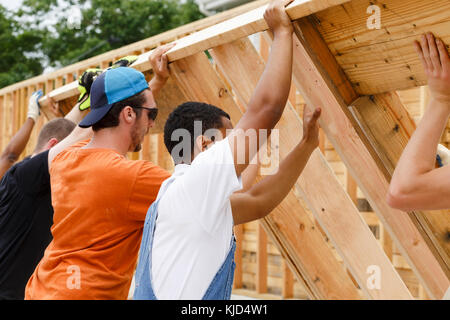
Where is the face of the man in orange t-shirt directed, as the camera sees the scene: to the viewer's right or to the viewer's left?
to the viewer's right

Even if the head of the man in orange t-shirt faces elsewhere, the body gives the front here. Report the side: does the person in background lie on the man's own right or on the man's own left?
on the man's own left

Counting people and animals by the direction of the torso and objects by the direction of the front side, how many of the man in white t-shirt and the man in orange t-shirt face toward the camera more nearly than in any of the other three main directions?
0

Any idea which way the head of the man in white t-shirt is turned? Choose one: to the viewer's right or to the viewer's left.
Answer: to the viewer's right

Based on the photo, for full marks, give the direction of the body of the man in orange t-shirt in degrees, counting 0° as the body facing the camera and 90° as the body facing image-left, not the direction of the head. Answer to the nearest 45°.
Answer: approximately 225°

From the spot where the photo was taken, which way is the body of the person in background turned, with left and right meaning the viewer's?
facing away from the viewer and to the right of the viewer

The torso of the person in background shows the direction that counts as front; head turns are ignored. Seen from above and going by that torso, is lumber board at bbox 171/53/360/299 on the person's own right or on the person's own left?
on the person's own right

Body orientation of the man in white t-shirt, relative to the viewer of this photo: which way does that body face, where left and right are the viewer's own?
facing away from the viewer and to the right of the viewer
